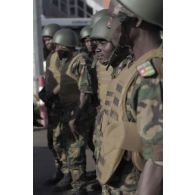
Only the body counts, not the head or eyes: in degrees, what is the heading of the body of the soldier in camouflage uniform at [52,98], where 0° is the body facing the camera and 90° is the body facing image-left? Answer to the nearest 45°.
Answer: approximately 45°

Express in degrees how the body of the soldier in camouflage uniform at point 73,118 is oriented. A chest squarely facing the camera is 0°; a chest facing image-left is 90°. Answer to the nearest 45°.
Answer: approximately 45°

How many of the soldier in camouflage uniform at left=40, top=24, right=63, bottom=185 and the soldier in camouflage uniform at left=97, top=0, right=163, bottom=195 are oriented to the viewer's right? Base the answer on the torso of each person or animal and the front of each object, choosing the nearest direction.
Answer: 0

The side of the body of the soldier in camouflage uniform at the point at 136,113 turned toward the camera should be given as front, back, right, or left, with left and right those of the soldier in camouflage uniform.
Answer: left

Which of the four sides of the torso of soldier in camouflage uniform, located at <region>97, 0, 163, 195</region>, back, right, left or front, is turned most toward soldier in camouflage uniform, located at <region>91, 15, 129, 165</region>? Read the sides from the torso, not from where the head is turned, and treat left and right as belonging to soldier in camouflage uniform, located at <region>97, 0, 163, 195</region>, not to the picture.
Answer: right
